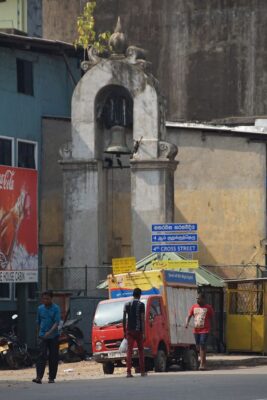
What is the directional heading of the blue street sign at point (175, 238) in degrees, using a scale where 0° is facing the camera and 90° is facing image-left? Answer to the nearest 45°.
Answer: approximately 0°

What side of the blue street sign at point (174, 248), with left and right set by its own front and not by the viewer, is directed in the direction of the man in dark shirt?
front

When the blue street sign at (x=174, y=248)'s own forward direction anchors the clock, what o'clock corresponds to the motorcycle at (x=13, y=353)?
The motorcycle is roughly at 3 o'clock from the blue street sign.

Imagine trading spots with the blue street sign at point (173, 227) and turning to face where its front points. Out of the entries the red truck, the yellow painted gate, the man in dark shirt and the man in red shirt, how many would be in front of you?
3
